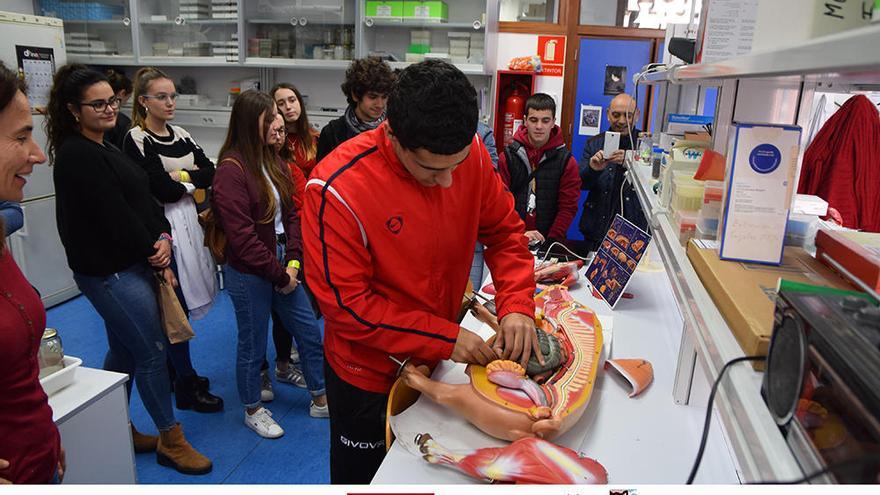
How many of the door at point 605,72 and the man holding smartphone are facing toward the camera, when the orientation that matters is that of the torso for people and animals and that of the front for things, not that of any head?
2

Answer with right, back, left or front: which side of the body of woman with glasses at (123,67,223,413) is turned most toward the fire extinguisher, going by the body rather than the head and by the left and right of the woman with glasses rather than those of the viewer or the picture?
left

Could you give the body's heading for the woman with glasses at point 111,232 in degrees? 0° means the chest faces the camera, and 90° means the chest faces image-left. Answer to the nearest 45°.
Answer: approximately 315°

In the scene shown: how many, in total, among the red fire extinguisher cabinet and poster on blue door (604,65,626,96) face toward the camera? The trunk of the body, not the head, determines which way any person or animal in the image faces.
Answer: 2

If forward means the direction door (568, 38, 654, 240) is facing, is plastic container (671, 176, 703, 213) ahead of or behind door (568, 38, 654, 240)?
ahead

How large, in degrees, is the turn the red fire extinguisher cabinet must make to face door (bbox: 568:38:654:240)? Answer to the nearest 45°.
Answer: approximately 90° to its left

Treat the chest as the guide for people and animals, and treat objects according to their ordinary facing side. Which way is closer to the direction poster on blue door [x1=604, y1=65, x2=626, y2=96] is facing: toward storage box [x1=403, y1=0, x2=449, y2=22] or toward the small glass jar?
the small glass jar

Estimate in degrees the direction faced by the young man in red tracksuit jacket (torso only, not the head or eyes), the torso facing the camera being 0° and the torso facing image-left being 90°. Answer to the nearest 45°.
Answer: approximately 315°

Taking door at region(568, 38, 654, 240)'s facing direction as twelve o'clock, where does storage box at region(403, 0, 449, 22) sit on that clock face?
The storage box is roughly at 2 o'clock from the door.
